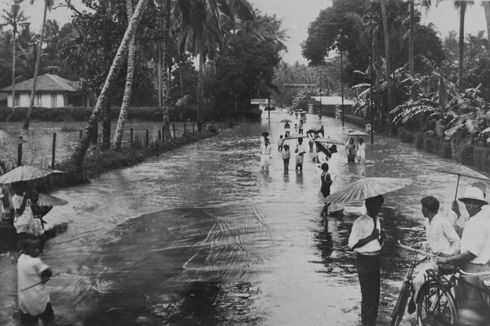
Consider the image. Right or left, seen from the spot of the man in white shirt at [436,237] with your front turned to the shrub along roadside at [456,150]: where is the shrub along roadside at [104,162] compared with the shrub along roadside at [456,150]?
left

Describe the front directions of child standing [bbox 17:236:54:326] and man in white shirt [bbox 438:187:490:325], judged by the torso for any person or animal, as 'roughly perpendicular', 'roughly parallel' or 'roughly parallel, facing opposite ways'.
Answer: roughly perpendicular

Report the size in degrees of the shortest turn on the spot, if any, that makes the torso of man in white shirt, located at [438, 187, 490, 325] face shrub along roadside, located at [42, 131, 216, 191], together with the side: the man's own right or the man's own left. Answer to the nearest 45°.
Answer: approximately 45° to the man's own right

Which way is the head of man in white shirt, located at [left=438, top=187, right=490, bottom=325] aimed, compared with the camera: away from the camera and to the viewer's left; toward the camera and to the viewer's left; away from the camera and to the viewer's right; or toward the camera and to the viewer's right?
toward the camera and to the viewer's left

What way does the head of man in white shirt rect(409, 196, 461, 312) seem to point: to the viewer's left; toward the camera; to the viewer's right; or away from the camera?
to the viewer's left

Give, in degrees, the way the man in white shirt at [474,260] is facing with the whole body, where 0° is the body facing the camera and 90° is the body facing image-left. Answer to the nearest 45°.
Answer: approximately 90°

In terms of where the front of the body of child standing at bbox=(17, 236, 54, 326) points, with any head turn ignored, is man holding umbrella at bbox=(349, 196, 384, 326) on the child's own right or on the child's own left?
on the child's own right

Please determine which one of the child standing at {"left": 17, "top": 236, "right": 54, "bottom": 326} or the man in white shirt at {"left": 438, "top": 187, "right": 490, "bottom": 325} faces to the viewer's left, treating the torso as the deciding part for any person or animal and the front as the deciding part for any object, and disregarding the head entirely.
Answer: the man in white shirt

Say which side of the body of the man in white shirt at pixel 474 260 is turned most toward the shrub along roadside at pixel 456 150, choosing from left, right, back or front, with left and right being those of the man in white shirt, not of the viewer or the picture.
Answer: right

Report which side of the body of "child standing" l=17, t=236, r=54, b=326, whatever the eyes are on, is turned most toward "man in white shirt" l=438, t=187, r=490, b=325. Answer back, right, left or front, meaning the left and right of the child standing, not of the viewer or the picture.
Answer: right

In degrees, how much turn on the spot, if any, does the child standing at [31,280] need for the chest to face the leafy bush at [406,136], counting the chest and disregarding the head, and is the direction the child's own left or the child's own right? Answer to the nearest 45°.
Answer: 0° — they already face it

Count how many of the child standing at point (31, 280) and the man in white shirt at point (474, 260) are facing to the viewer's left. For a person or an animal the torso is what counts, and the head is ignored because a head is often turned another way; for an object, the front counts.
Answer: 1

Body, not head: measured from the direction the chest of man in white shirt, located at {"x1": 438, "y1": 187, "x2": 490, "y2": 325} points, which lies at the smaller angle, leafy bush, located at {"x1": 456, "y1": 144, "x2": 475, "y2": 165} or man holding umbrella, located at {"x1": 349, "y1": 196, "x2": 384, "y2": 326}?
the man holding umbrella
